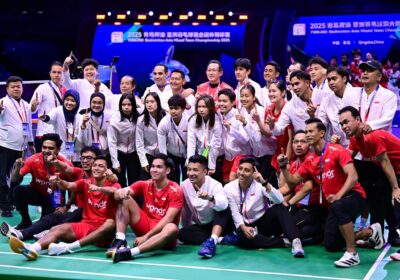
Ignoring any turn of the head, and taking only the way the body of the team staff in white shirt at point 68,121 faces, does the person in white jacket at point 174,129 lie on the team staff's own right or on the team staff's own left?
on the team staff's own left

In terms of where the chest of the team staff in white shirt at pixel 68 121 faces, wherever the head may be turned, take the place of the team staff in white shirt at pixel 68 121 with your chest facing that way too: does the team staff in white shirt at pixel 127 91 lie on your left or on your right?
on your left

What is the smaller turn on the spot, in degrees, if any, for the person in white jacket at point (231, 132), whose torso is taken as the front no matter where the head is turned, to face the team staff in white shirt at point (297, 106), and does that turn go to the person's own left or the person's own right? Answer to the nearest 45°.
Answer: approximately 135° to the person's own left

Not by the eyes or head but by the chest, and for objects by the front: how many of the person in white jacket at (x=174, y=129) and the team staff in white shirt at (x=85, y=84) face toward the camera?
2

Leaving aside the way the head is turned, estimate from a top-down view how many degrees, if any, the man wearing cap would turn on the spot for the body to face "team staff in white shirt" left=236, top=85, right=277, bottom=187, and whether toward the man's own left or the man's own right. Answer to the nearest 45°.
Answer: approximately 45° to the man's own right

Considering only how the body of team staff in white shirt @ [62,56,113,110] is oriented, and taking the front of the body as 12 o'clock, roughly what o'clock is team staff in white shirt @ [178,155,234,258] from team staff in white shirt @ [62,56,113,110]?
team staff in white shirt @ [178,155,234,258] is roughly at 11 o'clock from team staff in white shirt @ [62,56,113,110].

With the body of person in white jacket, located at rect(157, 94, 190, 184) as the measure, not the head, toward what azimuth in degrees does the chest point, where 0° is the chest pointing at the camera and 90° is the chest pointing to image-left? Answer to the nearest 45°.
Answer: approximately 0°

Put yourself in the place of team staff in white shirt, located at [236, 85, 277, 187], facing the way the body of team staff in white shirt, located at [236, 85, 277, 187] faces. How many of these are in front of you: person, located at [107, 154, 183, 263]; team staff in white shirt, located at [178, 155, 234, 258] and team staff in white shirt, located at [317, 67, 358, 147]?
2
